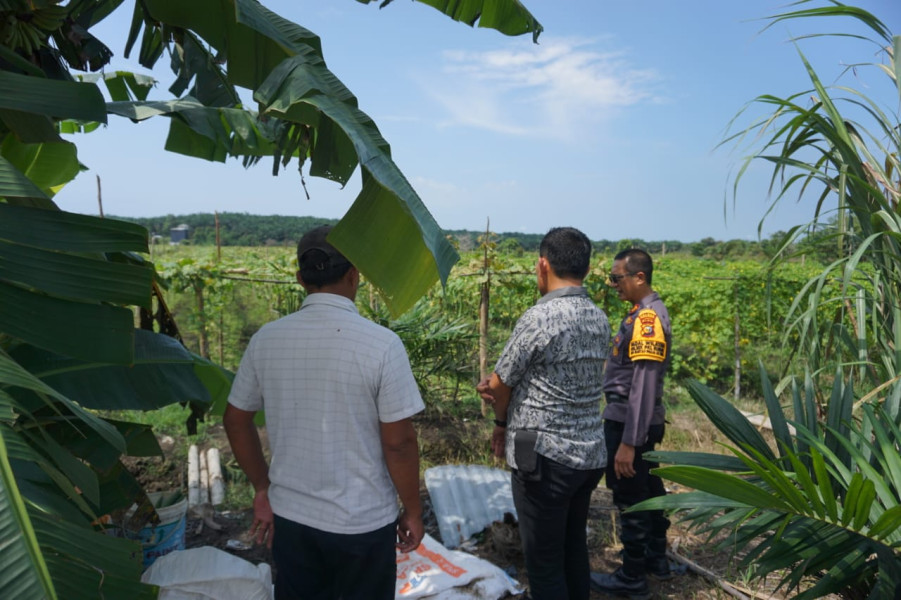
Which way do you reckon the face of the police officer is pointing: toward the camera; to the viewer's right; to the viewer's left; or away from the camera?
to the viewer's left

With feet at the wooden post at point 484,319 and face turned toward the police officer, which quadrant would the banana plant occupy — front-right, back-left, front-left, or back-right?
front-right

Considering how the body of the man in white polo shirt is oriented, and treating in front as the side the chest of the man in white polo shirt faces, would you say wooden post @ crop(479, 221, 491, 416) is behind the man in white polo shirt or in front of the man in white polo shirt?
in front

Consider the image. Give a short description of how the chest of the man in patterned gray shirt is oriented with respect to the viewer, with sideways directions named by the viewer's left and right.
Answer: facing away from the viewer and to the left of the viewer

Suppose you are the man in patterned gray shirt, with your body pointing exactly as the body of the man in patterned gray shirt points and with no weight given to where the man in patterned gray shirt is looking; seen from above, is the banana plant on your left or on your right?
on your left

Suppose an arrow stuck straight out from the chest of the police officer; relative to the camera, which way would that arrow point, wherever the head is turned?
to the viewer's left

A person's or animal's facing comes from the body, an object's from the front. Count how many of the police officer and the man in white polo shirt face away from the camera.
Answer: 1

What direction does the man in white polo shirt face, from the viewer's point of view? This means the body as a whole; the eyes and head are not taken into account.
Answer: away from the camera

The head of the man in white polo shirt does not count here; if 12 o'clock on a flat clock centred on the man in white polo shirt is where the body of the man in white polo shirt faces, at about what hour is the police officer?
The police officer is roughly at 2 o'clock from the man in white polo shirt.

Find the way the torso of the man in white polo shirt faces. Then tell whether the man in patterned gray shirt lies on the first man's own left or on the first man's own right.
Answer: on the first man's own right

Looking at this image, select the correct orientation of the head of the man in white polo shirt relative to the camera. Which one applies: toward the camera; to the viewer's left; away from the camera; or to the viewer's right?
away from the camera
